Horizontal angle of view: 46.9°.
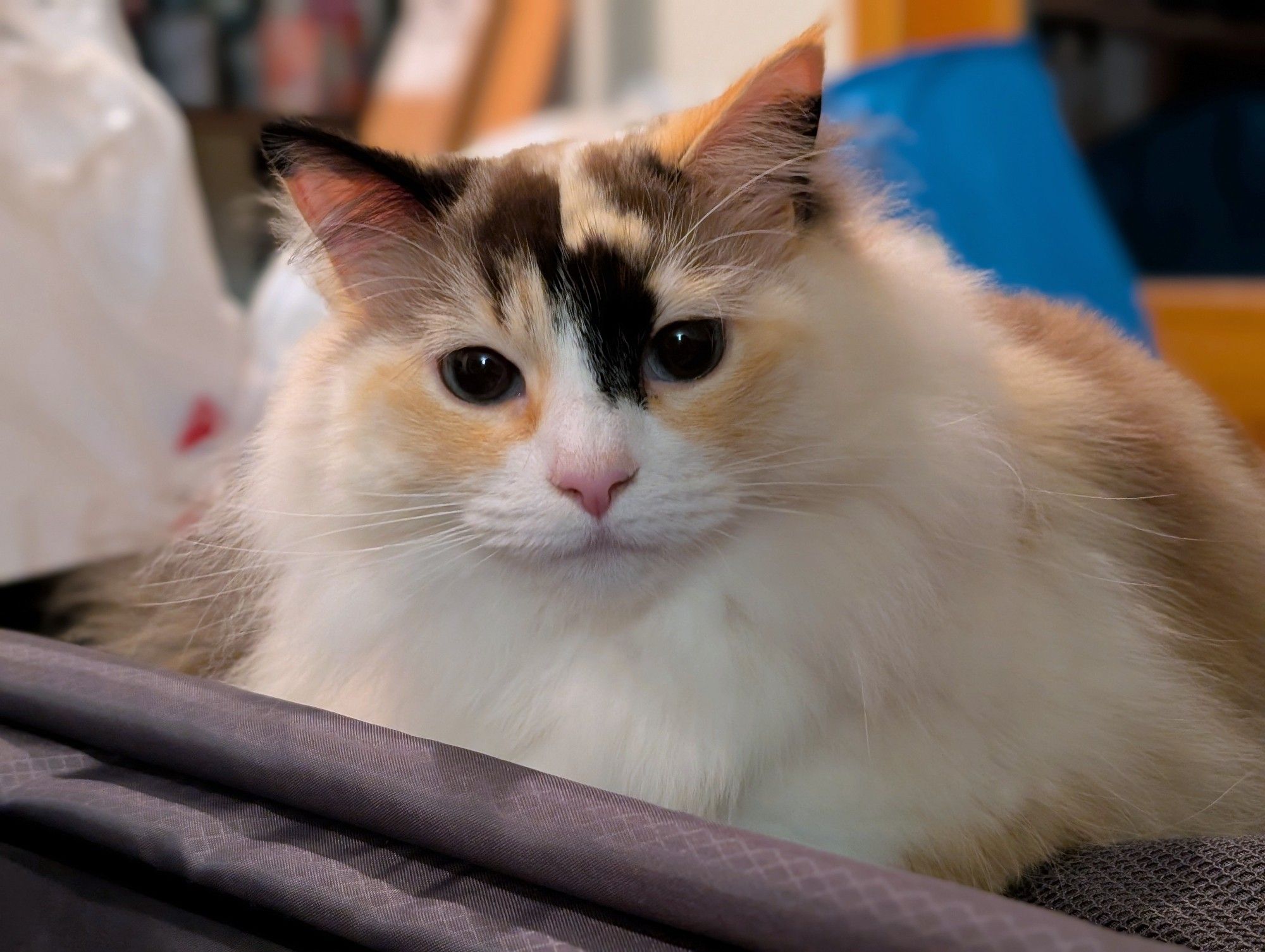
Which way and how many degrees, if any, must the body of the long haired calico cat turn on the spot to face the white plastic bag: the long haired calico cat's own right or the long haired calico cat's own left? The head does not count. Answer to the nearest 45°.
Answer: approximately 90° to the long haired calico cat's own right

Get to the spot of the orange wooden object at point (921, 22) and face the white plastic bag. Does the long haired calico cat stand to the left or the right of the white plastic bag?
left

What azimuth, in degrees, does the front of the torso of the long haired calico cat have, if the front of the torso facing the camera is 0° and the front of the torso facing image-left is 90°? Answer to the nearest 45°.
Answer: approximately 45°

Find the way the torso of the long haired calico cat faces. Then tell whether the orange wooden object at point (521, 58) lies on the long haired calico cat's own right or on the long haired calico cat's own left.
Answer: on the long haired calico cat's own right

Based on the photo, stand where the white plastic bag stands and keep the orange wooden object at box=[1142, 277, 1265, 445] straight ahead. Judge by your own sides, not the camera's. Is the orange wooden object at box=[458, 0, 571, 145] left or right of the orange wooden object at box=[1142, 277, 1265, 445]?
left

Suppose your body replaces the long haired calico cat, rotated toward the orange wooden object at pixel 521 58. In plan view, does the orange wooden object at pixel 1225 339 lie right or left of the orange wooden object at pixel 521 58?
right

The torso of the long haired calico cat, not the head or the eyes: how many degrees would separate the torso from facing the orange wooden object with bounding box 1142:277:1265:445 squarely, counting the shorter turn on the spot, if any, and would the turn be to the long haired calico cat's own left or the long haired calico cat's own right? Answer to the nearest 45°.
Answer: approximately 180°
